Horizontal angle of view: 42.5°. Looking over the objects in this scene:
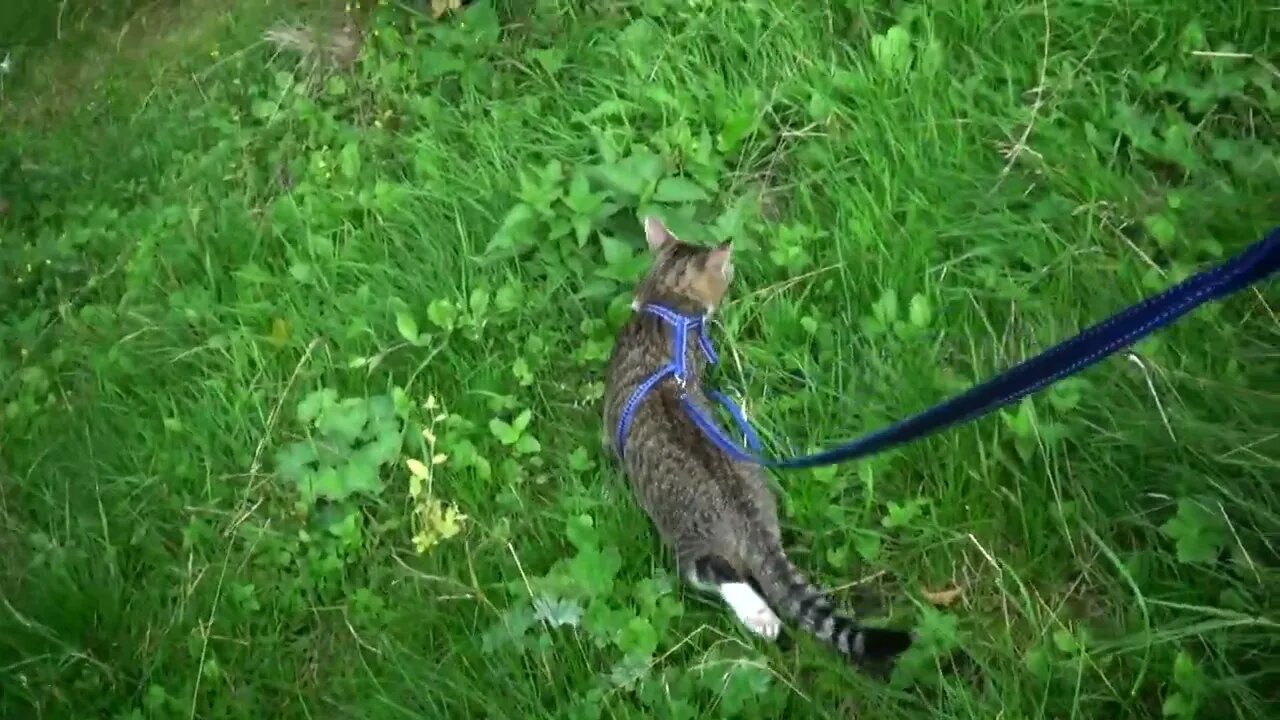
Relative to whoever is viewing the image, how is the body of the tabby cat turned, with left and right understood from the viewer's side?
facing away from the viewer

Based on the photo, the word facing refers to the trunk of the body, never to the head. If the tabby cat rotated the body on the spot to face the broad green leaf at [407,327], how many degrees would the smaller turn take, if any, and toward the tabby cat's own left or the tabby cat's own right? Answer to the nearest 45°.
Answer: approximately 45° to the tabby cat's own left

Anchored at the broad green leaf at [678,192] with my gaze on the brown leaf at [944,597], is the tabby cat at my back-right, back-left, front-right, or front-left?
front-right

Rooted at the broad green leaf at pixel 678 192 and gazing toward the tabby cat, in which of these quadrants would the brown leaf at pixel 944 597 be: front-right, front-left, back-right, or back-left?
front-left

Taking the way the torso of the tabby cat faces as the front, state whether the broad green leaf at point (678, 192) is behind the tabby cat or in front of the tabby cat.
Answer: in front
